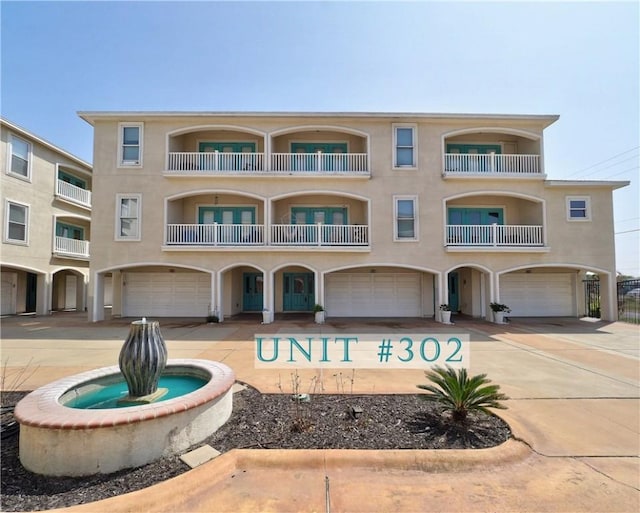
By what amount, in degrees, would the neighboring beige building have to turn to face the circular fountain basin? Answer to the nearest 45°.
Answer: approximately 45° to its right

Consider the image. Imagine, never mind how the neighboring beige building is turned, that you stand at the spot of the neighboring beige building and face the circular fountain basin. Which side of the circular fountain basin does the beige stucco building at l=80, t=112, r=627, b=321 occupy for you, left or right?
left

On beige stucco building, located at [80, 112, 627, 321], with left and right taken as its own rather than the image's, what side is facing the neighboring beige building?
right

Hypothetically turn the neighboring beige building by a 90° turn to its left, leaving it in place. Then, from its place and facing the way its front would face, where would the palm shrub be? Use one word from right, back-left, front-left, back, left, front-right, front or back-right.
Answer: back-right

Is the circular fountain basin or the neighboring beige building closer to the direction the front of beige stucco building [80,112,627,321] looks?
the circular fountain basin

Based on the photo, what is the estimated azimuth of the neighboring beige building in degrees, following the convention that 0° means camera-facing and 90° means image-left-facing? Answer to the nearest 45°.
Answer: approximately 315°

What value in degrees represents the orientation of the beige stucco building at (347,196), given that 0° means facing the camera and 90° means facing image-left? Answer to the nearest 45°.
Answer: approximately 0°

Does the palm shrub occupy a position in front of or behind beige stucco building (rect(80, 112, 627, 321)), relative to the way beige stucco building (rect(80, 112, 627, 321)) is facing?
in front
